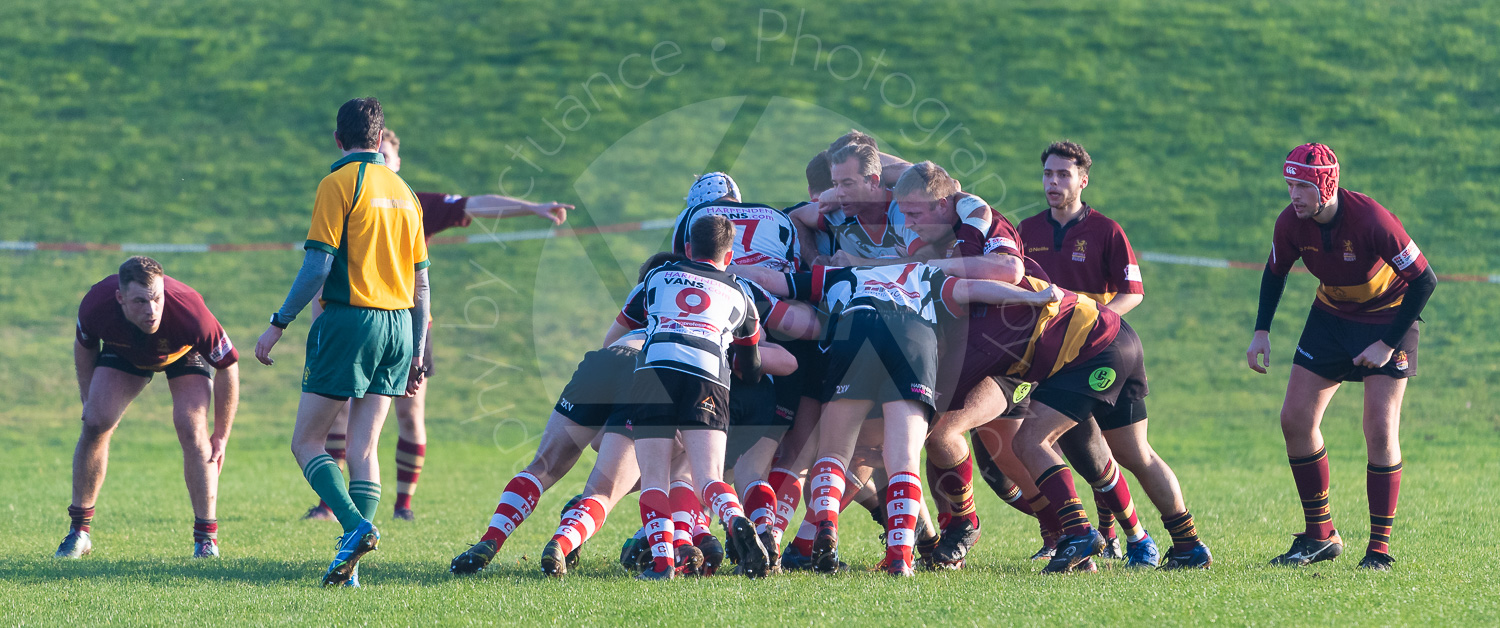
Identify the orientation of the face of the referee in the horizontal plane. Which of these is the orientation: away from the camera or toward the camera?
away from the camera

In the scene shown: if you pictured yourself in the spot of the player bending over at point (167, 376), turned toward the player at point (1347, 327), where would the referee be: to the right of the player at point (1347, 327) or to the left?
right

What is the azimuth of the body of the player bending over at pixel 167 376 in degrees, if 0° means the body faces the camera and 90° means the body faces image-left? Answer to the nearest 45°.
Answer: approximately 0°

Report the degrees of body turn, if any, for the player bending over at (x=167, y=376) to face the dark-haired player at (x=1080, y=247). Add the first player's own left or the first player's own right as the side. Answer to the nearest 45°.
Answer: approximately 45° to the first player's own left

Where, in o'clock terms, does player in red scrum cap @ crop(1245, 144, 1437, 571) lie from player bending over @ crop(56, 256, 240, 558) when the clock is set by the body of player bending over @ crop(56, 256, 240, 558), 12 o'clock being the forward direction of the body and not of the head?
player in red scrum cap @ crop(1245, 144, 1437, 571) is roughly at 10 o'clock from player bending over @ crop(56, 256, 240, 558).
